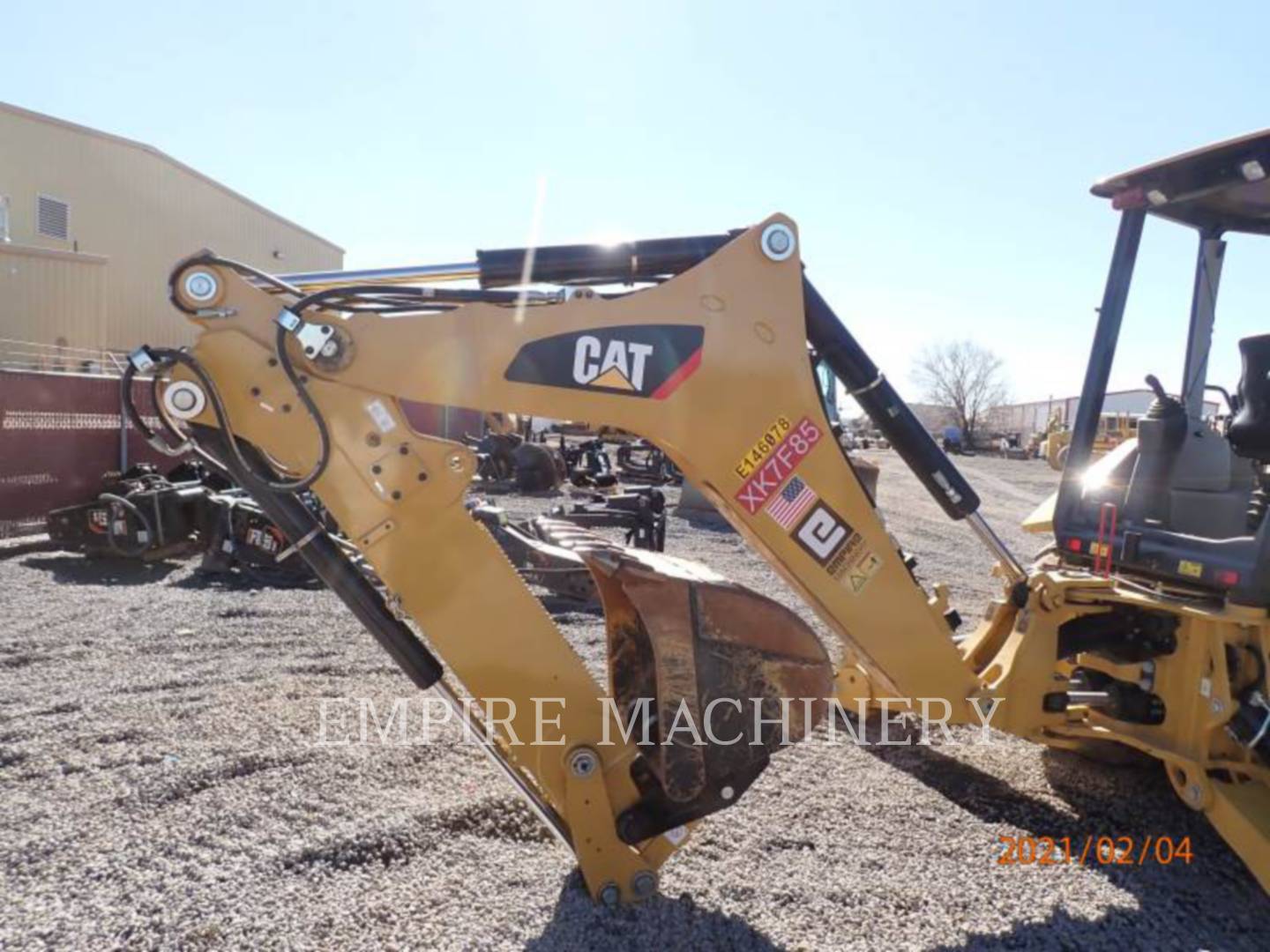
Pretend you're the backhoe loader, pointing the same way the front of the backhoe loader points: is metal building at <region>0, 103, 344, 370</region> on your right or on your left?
on your left

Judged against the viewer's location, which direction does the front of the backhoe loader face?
facing away from the viewer and to the right of the viewer
